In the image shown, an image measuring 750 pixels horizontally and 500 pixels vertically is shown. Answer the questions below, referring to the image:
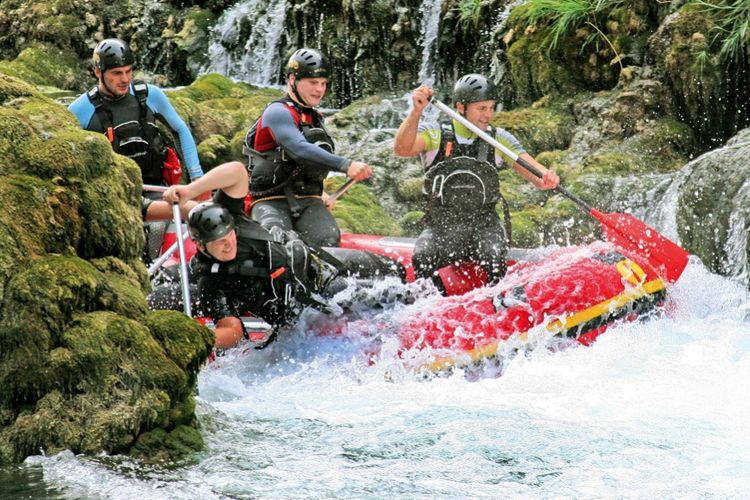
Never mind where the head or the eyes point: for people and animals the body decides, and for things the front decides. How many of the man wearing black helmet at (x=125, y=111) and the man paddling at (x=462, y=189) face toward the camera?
2

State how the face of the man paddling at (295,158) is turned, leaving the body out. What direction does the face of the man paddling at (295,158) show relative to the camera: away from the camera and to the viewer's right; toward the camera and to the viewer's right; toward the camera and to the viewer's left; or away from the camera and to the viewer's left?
toward the camera and to the viewer's right

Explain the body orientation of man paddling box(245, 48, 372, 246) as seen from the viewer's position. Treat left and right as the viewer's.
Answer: facing the viewer and to the right of the viewer

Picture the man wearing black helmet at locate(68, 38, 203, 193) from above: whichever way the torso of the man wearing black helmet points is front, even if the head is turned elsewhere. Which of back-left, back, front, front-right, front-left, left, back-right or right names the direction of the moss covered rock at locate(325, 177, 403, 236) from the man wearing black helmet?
back-left

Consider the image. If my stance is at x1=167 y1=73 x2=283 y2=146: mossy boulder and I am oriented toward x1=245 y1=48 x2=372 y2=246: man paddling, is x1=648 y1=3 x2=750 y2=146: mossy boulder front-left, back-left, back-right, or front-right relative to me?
front-left

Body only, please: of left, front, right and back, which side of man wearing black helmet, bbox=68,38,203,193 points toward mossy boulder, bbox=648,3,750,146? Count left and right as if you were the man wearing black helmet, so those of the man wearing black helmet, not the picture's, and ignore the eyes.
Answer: left

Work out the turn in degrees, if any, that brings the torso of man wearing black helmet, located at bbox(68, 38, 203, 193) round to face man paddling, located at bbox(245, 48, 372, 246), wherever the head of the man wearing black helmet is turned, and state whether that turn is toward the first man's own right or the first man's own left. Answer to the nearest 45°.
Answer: approximately 45° to the first man's own left

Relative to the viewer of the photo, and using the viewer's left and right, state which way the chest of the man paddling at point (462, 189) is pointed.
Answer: facing the viewer

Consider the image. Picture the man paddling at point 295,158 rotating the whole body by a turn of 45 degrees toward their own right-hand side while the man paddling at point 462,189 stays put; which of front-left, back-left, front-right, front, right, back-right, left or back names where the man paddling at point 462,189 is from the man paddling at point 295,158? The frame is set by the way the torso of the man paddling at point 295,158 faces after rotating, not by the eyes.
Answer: left

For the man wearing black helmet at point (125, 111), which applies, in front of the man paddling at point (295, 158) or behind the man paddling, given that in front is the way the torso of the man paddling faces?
behind

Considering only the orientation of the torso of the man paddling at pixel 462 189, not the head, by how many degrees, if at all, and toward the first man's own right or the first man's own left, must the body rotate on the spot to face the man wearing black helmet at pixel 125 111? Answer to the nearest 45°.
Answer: approximately 90° to the first man's own right

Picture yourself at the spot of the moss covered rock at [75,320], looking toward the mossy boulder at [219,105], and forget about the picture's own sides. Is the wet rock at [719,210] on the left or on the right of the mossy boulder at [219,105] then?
right

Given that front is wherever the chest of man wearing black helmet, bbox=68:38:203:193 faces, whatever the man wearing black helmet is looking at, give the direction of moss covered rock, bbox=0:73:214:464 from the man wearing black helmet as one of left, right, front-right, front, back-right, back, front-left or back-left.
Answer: front

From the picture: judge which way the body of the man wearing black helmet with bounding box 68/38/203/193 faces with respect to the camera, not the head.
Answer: toward the camera

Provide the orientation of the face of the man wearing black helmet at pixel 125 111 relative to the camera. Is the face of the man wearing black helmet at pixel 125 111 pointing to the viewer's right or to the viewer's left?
to the viewer's right

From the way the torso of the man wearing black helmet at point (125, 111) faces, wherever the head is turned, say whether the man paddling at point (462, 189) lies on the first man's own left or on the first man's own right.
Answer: on the first man's own left
